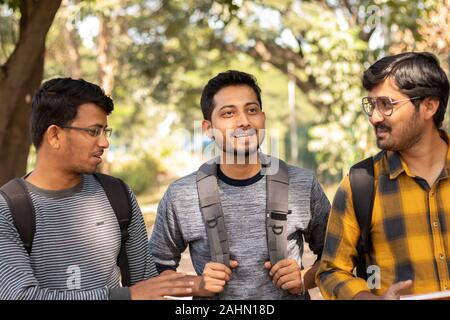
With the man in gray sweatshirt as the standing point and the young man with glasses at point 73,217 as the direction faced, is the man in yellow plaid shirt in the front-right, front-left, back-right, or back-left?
back-left

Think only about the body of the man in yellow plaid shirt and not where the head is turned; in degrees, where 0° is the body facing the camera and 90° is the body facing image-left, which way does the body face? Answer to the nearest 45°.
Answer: approximately 0°

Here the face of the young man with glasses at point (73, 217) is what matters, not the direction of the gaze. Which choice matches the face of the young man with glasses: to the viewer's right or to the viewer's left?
to the viewer's right

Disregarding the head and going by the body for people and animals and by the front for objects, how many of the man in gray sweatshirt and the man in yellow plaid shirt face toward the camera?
2

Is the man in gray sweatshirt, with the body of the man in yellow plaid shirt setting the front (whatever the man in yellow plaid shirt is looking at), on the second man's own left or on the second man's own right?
on the second man's own right

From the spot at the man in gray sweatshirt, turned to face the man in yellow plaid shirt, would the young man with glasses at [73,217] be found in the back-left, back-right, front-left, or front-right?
back-right

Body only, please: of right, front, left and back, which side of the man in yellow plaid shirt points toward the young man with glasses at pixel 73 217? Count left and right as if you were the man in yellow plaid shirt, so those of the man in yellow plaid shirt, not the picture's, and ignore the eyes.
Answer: right

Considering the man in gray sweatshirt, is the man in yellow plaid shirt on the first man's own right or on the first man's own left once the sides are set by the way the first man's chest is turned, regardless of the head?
on the first man's own left

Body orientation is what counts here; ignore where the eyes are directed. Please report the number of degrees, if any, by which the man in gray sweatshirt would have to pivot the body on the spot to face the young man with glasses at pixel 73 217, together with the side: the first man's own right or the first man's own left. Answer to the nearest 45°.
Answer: approximately 45° to the first man's own right
